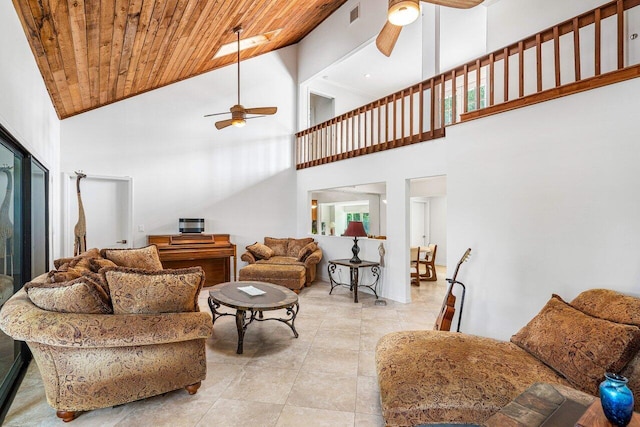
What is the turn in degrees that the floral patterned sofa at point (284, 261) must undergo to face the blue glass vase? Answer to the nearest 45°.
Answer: approximately 45° to its left

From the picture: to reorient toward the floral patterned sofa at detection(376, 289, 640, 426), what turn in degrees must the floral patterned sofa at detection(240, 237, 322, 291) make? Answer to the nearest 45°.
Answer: approximately 45° to its left

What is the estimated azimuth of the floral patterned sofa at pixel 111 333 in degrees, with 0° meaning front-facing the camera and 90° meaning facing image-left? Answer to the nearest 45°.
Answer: approximately 270°

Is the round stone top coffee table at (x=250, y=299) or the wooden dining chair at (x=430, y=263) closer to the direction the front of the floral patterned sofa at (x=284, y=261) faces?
the round stone top coffee table

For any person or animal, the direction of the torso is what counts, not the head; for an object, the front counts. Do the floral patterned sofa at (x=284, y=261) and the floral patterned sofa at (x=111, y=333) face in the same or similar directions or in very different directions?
very different directions

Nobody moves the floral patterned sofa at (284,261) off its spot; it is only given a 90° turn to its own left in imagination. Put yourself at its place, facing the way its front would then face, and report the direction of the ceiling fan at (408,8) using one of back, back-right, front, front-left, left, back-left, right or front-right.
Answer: front-right

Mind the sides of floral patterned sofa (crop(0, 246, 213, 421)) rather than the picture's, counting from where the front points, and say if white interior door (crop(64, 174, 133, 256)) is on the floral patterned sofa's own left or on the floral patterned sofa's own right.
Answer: on the floral patterned sofa's own left

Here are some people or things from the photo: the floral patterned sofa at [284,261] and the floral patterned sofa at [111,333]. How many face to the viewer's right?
1

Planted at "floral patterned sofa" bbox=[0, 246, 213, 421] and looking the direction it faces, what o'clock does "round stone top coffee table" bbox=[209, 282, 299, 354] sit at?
The round stone top coffee table is roughly at 11 o'clock from the floral patterned sofa.

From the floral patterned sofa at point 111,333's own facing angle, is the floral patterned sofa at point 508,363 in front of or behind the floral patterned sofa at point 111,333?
in front

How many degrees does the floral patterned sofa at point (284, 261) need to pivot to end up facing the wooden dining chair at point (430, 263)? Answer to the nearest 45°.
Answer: approximately 135° to its left

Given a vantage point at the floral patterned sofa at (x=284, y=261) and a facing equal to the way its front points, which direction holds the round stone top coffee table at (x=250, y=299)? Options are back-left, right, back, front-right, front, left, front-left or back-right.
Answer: front-left
